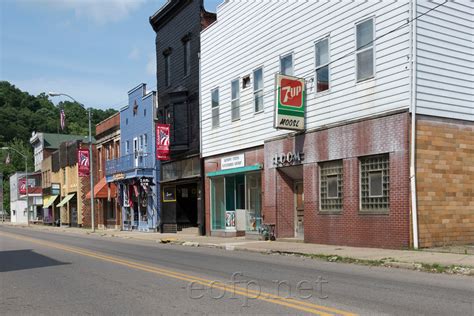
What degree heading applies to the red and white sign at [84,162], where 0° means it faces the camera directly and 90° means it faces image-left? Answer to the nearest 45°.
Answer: approximately 0°

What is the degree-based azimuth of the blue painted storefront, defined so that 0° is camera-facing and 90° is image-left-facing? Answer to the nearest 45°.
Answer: approximately 45°

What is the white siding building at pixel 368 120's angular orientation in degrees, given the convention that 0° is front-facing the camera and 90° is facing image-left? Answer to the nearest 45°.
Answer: approximately 45°
